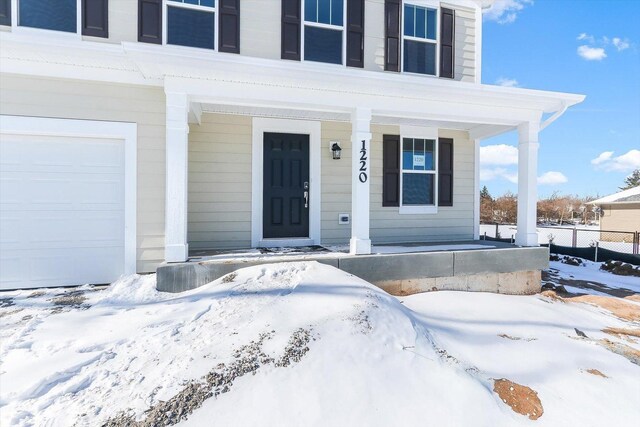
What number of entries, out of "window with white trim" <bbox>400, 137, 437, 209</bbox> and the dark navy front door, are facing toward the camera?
2

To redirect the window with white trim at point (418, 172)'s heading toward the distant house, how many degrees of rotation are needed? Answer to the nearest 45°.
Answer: approximately 135° to its left

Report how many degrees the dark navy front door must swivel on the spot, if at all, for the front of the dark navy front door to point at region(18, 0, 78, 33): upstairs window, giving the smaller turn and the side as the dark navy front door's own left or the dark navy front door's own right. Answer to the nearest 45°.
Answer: approximately 90° to the dark navy front door's own right

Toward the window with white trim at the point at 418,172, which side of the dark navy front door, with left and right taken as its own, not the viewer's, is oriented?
left

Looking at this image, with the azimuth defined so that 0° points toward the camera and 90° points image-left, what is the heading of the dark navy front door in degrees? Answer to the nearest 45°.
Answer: approximately 0°

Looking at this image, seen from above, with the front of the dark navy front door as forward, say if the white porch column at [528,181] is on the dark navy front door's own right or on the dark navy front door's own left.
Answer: on the dark navy front door's own left

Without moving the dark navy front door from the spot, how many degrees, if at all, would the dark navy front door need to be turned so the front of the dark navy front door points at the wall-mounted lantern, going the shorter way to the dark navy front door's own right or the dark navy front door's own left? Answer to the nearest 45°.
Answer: approximately 90° to the dark navy front door's own left

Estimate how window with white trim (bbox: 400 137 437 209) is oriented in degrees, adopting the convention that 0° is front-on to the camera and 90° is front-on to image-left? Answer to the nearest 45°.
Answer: approximately 0°
